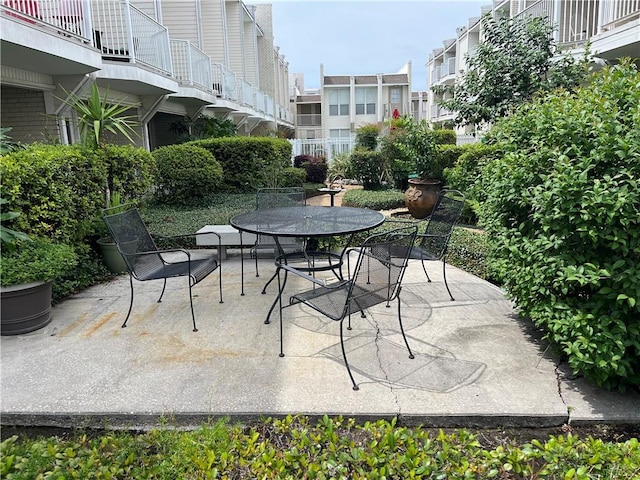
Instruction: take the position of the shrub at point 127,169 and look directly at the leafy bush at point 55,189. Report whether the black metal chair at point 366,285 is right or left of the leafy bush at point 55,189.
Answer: left

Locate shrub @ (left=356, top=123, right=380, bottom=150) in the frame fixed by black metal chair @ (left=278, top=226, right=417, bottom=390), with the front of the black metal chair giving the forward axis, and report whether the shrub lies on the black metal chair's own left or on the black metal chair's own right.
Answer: on the black metal chair's own right

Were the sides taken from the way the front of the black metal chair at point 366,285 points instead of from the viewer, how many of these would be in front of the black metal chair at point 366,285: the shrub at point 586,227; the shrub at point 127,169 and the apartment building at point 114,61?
2

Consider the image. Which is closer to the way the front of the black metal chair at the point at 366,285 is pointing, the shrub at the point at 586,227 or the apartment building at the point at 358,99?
the apartment building

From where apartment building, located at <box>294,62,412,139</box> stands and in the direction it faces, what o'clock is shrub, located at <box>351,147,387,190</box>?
The shrub is roughly at 12 o'clock from the apartment building.

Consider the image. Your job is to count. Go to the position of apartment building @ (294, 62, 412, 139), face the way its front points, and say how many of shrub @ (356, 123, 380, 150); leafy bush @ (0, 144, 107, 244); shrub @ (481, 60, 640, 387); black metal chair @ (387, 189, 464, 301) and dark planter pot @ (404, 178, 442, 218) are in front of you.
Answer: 5

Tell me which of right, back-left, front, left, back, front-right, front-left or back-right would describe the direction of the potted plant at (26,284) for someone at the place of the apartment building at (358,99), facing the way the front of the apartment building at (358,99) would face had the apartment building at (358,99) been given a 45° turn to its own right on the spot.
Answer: front-left

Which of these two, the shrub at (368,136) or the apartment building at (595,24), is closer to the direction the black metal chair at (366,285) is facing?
the shrub

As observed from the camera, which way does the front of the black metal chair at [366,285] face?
facing away from the viewer and to the left of the viewer

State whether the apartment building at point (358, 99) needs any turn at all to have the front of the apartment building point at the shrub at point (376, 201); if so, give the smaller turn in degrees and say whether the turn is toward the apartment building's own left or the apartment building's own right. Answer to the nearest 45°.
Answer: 0° — it already faces it

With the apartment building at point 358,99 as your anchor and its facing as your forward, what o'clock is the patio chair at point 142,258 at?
The patio chair is roughly at 12 o'clock from the apartment building.
